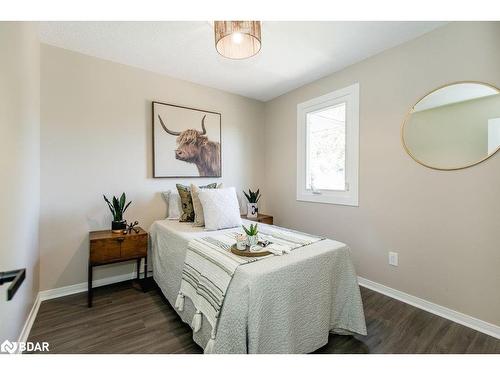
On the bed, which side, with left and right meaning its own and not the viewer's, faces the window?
left

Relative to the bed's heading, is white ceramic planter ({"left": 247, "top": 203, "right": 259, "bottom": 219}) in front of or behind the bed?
behind

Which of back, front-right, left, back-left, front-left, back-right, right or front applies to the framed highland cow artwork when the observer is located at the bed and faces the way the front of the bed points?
back

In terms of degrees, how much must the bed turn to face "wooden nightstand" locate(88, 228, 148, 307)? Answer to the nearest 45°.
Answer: approximately 180°

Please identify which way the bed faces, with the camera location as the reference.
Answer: facing the viewer and to the right of the viewer

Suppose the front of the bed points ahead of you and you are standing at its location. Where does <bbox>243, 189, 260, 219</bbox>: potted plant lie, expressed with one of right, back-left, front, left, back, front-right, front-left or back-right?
back-left

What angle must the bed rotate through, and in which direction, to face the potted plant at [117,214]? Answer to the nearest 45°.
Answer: approximately 180°
